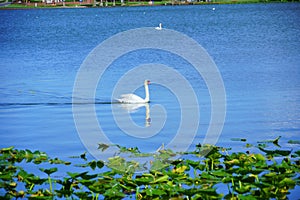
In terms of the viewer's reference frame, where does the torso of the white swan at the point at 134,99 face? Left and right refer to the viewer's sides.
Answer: facing to the right of the viewer
